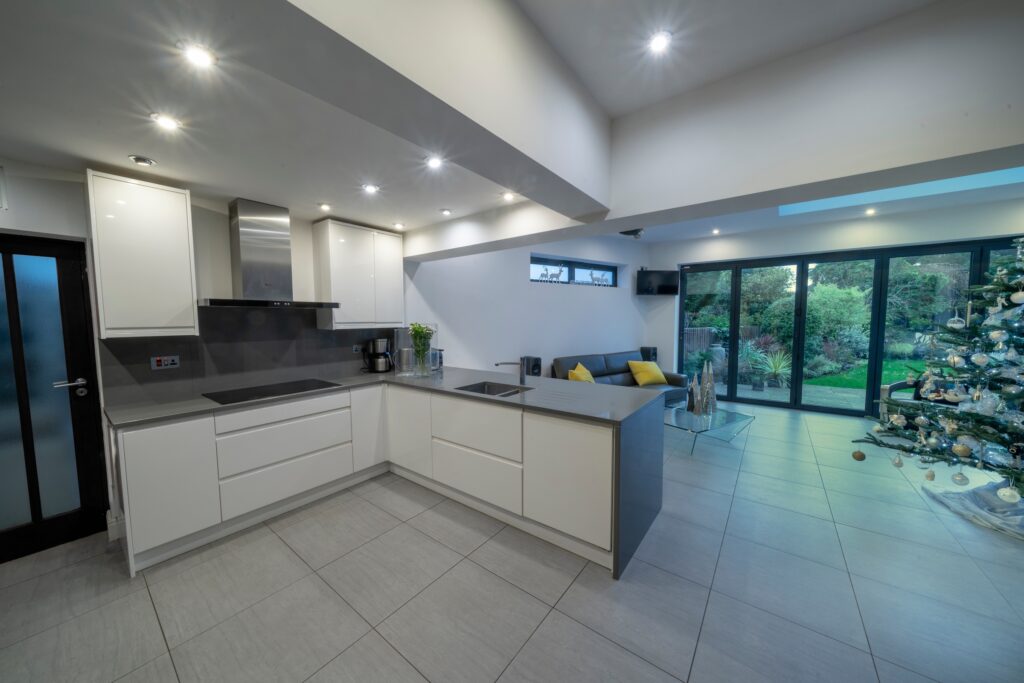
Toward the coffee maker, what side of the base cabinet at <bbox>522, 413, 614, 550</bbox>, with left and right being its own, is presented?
right

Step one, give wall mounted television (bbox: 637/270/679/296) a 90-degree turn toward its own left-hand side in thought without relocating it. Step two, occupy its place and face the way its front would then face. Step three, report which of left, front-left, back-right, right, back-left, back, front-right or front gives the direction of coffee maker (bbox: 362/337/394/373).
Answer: back-right

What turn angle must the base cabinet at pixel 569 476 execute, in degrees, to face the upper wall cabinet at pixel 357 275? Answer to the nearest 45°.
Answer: approximately 90° to its right

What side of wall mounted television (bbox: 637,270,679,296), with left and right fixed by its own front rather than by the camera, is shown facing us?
front

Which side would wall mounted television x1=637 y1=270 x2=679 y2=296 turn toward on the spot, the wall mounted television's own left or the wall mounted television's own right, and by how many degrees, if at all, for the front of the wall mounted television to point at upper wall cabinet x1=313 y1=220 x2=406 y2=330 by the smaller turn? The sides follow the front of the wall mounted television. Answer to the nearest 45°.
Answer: approximately 45° to the wall mounted television's own right

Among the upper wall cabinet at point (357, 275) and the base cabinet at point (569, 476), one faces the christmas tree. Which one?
the upper wall cabinet

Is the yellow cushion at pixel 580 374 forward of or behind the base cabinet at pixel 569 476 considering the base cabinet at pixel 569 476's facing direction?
behind

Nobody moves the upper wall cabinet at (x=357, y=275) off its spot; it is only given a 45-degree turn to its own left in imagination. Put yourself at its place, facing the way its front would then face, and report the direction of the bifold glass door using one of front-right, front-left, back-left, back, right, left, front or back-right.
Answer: front

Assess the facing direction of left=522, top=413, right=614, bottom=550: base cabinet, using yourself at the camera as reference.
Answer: facing the viewer and to the left of the viewer

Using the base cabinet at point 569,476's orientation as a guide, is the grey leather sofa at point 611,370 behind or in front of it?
behind

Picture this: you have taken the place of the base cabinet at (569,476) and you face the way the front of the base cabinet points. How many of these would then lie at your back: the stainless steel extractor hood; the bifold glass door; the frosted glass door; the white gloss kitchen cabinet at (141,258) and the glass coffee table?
2

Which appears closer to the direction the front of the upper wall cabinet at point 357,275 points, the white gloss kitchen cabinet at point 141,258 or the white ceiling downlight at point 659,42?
the white ceiling downlight

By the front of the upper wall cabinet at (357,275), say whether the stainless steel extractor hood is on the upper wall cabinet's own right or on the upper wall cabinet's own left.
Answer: on the upper wall cabinet's own right

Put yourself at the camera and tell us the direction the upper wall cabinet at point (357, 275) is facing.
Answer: facing the viewer and to the right of the viewer

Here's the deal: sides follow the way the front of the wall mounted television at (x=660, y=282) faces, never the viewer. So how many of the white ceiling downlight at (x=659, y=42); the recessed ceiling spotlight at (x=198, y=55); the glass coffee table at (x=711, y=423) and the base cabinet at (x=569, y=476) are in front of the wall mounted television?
4
